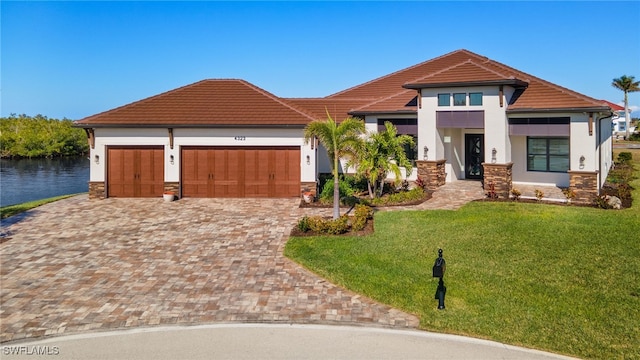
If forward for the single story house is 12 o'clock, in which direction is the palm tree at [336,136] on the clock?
The palm tree is roughly at 11 o'clock from the single story house.

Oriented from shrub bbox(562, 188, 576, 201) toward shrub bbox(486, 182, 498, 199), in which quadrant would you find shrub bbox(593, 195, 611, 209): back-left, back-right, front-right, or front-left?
back-left

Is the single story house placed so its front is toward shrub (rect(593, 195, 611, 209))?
no

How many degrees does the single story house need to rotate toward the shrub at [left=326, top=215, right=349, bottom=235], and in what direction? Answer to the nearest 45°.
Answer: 0° — it already faces it

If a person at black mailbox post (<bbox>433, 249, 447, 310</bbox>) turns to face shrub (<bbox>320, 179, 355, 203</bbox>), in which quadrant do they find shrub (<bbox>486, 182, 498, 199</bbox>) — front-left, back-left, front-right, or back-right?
front-right

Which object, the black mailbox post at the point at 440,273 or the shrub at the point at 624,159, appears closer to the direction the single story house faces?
the black mailbox post

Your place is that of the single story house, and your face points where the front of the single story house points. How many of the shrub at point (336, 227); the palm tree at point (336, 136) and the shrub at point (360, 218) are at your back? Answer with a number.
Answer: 0

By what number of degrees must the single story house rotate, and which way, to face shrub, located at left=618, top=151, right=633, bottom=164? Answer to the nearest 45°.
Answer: approximately 135° to its left

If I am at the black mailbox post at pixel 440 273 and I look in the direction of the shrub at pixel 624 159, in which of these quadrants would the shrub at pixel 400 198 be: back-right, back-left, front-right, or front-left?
front-left

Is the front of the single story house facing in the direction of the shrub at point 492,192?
no

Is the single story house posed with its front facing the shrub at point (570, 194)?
no

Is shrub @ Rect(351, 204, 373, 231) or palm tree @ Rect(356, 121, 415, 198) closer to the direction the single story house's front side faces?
the shrub

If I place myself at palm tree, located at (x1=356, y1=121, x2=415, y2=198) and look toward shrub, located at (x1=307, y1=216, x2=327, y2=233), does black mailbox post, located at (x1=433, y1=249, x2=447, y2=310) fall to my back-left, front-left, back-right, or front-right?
front-left

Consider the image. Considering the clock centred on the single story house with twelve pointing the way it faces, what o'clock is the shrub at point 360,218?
The shrub is roughly at 11 o'clock from the single story house.

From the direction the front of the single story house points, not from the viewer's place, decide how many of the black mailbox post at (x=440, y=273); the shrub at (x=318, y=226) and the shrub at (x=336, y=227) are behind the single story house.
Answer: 0

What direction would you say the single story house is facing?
toward the camera

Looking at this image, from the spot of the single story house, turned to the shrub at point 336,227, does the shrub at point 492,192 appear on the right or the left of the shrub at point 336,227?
left
